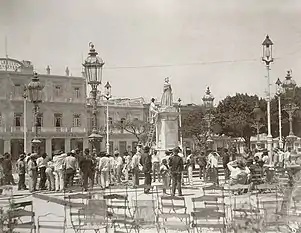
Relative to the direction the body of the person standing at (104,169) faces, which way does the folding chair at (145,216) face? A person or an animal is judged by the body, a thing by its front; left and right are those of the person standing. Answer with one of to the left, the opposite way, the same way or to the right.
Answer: the opposite way

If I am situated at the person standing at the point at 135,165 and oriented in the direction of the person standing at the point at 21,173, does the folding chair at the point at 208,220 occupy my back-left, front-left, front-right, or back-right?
back-left

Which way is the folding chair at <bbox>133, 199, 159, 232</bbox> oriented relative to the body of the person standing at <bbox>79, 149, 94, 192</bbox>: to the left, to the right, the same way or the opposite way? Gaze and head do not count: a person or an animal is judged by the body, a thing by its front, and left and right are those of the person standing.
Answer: the opposite way

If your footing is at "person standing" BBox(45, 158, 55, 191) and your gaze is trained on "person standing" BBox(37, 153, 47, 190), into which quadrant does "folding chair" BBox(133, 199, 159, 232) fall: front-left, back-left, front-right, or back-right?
back-left

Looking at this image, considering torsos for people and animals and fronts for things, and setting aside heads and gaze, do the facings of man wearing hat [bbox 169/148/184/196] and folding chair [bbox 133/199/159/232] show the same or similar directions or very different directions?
very different directions
